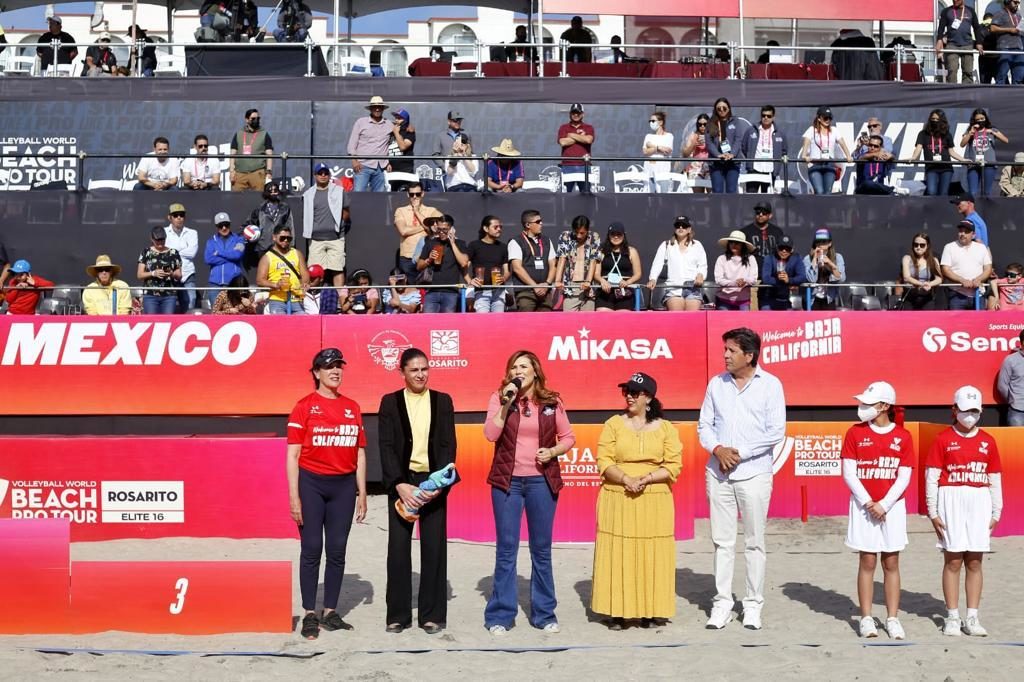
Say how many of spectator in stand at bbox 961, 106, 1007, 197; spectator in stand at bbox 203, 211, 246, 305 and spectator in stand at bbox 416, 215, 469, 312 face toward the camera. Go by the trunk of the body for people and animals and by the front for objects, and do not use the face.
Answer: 3

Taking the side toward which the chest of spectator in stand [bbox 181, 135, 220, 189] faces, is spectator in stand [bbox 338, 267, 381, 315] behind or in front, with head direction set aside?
in front

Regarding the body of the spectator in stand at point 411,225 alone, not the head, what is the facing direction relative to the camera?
toward the camera

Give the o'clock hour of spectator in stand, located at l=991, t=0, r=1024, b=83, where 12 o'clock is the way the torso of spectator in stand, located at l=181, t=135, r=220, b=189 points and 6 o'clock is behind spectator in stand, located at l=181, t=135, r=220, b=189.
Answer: spectator in stand, located at l=991, t=0, r=1024, b=83 is roughly at 9 o'clock from spectator in stand, located at l=181, t=135, r=220, b=189.

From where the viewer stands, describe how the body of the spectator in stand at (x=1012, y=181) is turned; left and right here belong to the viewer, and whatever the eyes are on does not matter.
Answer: facing the viewer

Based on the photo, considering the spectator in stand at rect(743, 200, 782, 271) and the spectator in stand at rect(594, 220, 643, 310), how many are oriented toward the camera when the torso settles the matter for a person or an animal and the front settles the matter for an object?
2

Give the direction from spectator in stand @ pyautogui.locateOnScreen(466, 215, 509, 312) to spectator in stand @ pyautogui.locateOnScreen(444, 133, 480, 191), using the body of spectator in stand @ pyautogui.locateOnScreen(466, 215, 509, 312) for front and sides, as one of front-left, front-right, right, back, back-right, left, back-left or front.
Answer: back

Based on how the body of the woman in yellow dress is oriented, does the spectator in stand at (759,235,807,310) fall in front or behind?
behind

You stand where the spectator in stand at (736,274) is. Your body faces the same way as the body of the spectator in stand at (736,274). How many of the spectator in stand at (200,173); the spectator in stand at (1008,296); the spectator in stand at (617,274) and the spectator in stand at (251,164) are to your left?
1

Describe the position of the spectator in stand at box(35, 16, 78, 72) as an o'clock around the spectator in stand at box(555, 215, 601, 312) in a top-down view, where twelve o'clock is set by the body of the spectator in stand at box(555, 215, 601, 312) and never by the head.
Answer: the spectator in stand at box(35, 16, 78, 72) is roughly at 4 o'clock from the spectator in stand at box(555, 215, 601, 312).

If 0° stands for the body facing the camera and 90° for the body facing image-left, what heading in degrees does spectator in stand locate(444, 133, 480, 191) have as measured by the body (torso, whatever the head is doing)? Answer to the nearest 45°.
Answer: approximately 0°

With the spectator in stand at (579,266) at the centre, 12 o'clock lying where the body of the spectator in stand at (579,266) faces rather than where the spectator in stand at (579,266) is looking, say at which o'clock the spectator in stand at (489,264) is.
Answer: the spectator in stand at (489,264) is roughly at 3 o'clock from the spectator in stand at (579,266).

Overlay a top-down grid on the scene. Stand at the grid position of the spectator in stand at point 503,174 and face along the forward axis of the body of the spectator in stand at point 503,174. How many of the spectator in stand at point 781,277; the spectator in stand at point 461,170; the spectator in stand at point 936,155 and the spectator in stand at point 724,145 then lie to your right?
1
